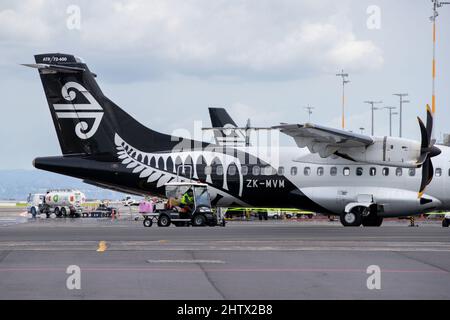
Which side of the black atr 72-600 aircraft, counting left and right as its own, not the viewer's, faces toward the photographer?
right
